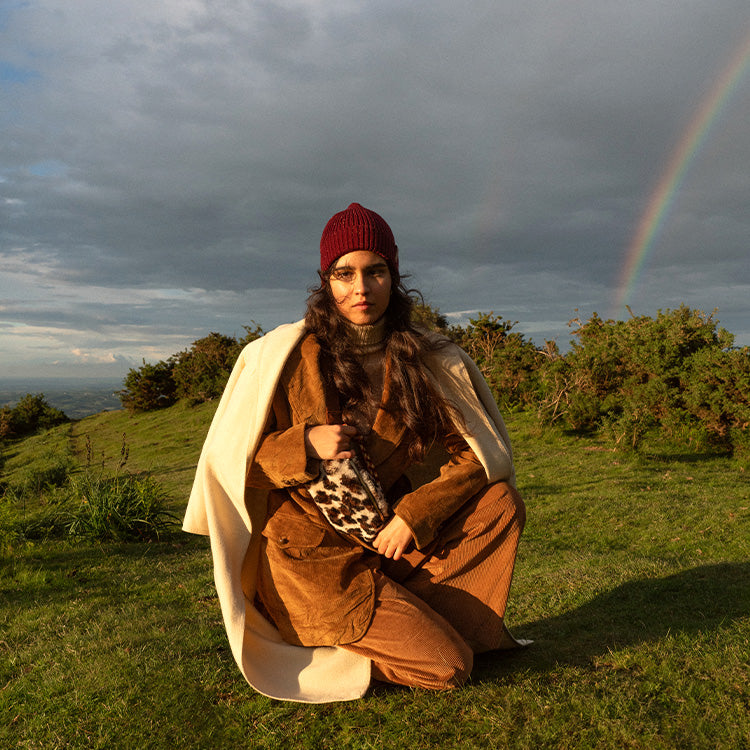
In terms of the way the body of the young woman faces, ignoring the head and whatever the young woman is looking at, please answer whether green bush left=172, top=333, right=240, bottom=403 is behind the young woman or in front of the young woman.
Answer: behind

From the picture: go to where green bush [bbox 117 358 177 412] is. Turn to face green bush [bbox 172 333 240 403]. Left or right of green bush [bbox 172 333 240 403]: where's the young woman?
right

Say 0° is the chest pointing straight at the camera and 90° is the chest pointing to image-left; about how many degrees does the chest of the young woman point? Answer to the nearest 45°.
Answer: approximately 0°

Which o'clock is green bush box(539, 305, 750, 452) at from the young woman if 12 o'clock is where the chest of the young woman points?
The green bush is roughly at 7 o'clock from the young woman.

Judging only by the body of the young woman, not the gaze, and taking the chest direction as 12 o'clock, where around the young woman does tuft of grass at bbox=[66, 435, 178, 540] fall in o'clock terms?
The tuft of grass is roughly at 5 o'clock from the young woman.

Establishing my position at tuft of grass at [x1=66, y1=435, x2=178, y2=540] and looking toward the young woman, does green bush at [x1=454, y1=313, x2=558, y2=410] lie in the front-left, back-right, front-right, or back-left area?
back-left

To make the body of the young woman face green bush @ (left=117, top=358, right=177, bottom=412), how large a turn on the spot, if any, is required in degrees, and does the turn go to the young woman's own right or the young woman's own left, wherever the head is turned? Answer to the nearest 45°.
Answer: approximately 180°
